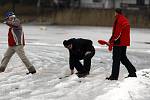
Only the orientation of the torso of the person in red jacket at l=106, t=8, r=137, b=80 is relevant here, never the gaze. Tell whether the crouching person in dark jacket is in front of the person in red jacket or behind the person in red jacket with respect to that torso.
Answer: in front

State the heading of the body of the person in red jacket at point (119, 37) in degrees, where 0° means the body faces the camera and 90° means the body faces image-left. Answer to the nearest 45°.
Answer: approximately 90°
